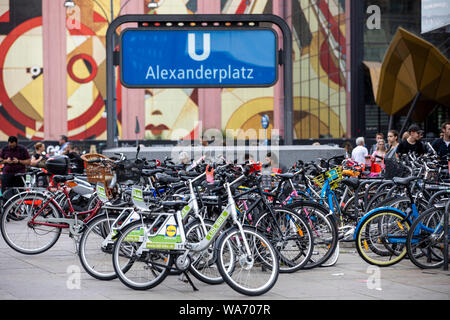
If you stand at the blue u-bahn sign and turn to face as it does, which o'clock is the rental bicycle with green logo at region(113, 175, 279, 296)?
The rental bicycle with green logo is roughly at 12 o'clock from the blue u-bahn sign.

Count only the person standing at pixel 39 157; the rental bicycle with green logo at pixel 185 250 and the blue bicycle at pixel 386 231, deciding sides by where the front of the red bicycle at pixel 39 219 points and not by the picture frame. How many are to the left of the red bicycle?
1

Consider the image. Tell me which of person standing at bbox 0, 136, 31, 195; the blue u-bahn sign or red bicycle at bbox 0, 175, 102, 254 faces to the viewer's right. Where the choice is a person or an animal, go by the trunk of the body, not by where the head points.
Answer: the red bicycle

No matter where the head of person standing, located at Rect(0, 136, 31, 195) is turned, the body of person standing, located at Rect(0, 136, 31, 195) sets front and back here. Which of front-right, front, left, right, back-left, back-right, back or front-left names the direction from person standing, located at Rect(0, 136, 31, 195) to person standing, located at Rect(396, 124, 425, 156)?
front-left

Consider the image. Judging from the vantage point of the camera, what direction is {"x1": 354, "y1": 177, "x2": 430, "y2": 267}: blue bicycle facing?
facing to the right of the viewer

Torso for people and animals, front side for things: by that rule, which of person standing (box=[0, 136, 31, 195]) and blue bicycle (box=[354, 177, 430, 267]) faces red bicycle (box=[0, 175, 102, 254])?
the person standing

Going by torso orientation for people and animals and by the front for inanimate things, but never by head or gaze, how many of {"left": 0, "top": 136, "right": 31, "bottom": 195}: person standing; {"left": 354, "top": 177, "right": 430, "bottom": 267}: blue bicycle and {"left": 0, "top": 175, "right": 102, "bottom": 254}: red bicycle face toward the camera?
1

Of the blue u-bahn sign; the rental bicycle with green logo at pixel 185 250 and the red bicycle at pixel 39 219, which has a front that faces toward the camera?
the blue u-bahn sign

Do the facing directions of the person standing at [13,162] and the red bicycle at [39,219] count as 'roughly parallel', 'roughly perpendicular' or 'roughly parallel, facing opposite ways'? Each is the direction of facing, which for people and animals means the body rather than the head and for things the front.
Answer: roughly perpendicular

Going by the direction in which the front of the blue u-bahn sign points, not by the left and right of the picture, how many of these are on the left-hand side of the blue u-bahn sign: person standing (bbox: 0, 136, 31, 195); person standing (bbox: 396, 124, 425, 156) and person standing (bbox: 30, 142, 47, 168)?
1

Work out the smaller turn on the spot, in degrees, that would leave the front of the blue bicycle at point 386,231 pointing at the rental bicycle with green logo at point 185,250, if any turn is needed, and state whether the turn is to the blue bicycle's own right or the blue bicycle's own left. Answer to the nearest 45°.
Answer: approximately 135° to the blue bicycle's own right
